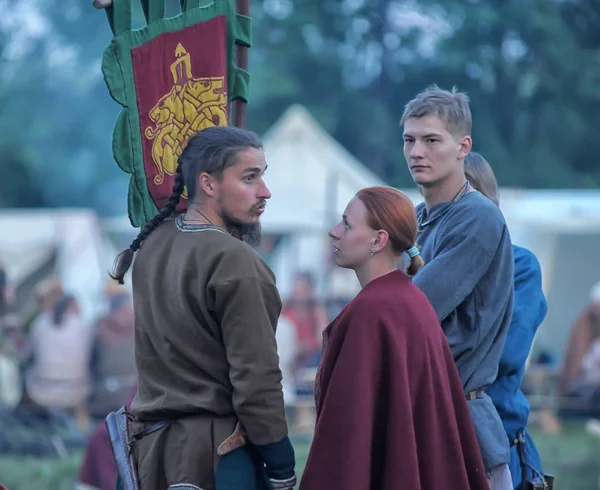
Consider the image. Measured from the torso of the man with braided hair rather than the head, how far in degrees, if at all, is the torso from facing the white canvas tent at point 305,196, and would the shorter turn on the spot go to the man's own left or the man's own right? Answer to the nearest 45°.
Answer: approximately 45° to the man's own left

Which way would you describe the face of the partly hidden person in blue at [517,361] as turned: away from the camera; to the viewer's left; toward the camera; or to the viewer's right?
away from the camera

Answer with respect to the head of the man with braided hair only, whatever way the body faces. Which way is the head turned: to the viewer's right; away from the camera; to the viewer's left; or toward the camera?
to the viewer's right

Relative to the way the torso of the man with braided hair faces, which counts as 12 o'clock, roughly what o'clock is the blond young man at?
The blond young man is roughly at 1 o'clock from the man with braided hair.

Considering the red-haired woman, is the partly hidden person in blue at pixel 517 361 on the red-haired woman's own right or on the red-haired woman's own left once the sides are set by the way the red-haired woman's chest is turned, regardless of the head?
on the red-haired woman's own right

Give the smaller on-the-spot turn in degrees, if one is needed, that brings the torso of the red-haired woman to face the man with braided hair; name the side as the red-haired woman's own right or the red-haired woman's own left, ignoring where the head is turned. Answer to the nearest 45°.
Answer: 0° — they already face them

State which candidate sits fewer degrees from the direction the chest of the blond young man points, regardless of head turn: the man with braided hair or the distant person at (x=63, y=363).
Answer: the man with braided hair

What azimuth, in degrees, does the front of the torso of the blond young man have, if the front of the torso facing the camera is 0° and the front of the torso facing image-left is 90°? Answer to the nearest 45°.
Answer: approximately 45°

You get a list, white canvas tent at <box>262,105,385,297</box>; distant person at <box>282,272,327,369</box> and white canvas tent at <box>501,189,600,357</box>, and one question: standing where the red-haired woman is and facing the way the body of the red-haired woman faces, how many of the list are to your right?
3

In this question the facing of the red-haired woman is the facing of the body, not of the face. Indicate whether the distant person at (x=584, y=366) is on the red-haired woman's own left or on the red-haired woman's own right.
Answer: on the red-haired woman's own right

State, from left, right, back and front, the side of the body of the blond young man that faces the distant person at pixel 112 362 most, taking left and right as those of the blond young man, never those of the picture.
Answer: right

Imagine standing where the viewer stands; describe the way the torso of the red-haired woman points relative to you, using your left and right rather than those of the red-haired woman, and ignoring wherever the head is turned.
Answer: facing to the left of the viewer

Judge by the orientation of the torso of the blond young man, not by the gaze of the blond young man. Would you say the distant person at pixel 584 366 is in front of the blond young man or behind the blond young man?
behind

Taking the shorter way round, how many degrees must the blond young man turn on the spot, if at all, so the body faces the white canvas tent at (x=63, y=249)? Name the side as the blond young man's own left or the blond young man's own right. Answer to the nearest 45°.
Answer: approximately 90° to the blond young man's own right
